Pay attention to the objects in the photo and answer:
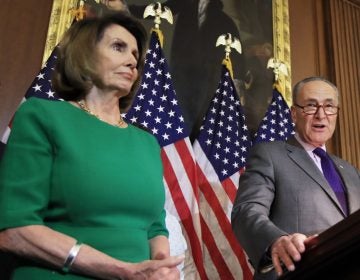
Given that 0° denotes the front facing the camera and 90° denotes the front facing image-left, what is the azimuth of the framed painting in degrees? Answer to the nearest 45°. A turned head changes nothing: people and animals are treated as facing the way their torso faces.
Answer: approximately 0°

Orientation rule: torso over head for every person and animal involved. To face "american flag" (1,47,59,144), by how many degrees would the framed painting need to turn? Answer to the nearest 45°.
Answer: approximately 45° to its right

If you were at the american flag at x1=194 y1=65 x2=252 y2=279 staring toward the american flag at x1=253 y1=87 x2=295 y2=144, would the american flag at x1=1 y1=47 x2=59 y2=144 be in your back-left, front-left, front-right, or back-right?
back-left
